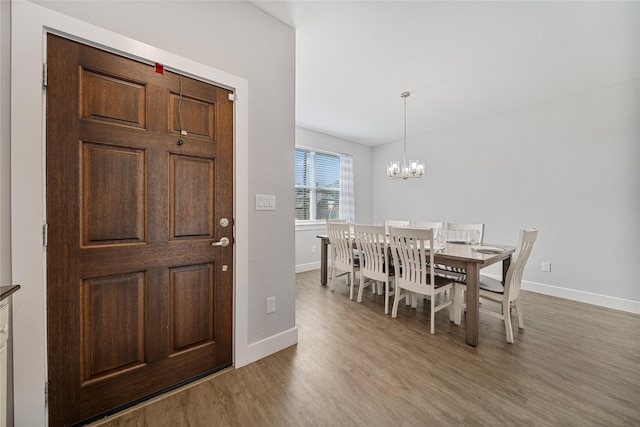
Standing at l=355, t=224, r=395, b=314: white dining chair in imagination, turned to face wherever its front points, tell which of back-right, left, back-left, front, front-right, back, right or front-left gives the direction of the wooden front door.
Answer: back

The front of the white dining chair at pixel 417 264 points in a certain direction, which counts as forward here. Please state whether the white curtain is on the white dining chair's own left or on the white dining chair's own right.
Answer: on the white dining chair's own left

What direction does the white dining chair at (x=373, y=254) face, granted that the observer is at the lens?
facing away from the viewer and to the right of the viewer

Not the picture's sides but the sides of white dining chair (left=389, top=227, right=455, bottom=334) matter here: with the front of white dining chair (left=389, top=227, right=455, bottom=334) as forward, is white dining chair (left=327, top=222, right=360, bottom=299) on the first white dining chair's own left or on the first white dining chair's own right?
on the first white dining chair's own left

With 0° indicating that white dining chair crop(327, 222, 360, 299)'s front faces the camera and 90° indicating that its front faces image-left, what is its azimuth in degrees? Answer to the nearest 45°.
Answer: approximately 225°

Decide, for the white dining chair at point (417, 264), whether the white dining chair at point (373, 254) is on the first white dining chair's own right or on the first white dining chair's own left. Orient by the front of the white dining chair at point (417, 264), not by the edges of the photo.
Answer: on the first white dining chair's own left

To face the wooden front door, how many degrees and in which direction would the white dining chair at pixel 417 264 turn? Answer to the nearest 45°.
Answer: approximately 180°

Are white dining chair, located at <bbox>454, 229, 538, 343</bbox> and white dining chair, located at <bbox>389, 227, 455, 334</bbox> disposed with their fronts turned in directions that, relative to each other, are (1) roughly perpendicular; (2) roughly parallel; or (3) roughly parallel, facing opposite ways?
roughly perpendicular

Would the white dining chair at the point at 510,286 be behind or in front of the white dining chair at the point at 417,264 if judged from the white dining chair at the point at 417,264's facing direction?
in front

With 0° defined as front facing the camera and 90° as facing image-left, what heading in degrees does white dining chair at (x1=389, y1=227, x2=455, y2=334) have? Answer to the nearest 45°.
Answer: approximately 225°

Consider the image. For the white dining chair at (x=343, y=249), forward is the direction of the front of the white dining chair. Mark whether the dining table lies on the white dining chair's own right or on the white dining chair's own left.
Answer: on the white dining chair's own right

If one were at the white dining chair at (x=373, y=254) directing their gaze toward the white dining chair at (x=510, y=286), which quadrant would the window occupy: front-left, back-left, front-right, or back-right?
back-left

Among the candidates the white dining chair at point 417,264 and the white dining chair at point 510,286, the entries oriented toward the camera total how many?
0
